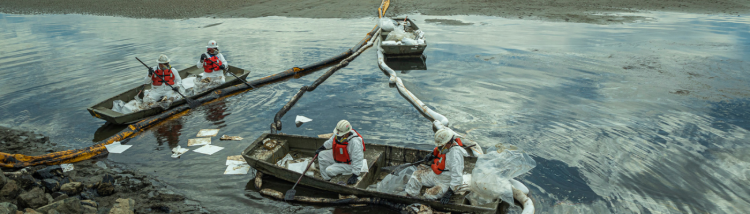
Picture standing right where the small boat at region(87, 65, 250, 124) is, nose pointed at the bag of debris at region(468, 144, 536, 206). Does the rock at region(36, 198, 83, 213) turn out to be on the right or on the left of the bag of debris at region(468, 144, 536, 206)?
right

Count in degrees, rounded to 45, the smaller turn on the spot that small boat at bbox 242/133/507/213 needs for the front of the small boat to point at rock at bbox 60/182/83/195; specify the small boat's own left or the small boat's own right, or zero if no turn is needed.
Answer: approximately 45° to the small boat's own left

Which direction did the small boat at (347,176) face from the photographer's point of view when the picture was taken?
facing away from the viewer and to the left of the viewer

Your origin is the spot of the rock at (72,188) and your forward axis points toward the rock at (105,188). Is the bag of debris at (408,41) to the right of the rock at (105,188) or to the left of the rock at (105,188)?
left

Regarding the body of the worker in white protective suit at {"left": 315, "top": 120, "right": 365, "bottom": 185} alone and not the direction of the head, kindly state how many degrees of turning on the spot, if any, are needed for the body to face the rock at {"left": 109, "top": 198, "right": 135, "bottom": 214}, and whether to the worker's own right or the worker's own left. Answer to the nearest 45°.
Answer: approximately 45° to the worker's own right

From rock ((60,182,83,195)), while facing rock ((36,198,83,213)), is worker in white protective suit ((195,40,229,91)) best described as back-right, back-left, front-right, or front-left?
back-left

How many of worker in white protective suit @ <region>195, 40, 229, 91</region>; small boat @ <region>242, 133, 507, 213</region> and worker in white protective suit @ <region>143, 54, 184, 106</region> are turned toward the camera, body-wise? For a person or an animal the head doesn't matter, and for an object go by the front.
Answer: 2

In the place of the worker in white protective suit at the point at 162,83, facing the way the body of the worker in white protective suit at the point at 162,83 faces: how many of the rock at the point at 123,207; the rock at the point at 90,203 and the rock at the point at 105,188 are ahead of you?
3

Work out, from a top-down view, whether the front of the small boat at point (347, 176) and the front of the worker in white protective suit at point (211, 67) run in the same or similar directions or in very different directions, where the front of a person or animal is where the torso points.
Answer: very different directions

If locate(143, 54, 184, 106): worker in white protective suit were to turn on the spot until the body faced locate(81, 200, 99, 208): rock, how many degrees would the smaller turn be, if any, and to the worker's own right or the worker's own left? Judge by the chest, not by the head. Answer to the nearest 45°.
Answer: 0° — they already face it
